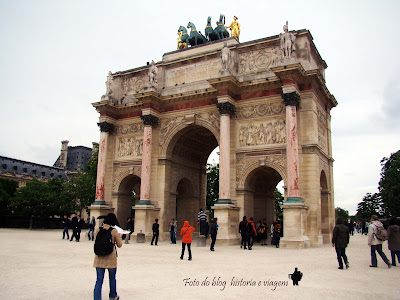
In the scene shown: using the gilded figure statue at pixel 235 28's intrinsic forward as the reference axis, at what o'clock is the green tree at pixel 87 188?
The green tree is roughly at 3 o'clock from the gilded figure statue.

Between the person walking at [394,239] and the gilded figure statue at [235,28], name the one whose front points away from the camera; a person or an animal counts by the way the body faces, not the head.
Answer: the person walking

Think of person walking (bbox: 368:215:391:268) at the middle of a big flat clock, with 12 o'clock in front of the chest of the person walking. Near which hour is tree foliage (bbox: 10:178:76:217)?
The tree foliage is roughly at 1 o'clock from the person walking.

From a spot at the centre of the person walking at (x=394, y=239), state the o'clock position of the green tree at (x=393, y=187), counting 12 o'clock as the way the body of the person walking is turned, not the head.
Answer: The green tree is roughly at 12 o'clock from the person walking.

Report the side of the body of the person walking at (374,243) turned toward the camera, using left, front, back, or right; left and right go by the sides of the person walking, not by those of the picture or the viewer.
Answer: left
